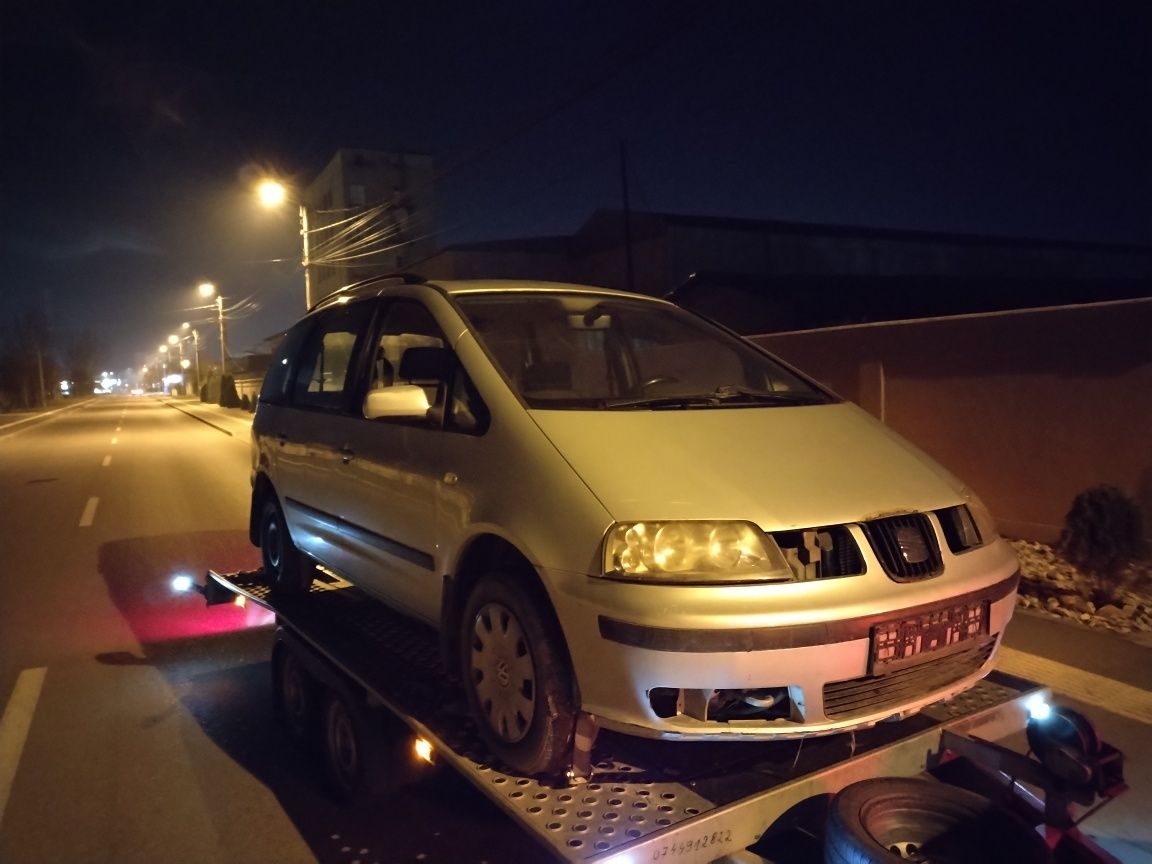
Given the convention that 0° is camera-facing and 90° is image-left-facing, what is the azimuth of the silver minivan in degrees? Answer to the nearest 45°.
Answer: approximately 315°

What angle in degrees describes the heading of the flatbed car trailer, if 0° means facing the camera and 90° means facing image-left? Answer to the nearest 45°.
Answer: approximately 315°

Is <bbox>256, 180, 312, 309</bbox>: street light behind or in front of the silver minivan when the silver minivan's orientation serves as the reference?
behind

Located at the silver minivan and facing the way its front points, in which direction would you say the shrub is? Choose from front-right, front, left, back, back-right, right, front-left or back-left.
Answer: left

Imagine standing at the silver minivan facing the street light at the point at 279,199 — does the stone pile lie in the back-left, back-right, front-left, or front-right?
front-right

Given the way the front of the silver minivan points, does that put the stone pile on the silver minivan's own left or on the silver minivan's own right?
on the silver minivan's own left
